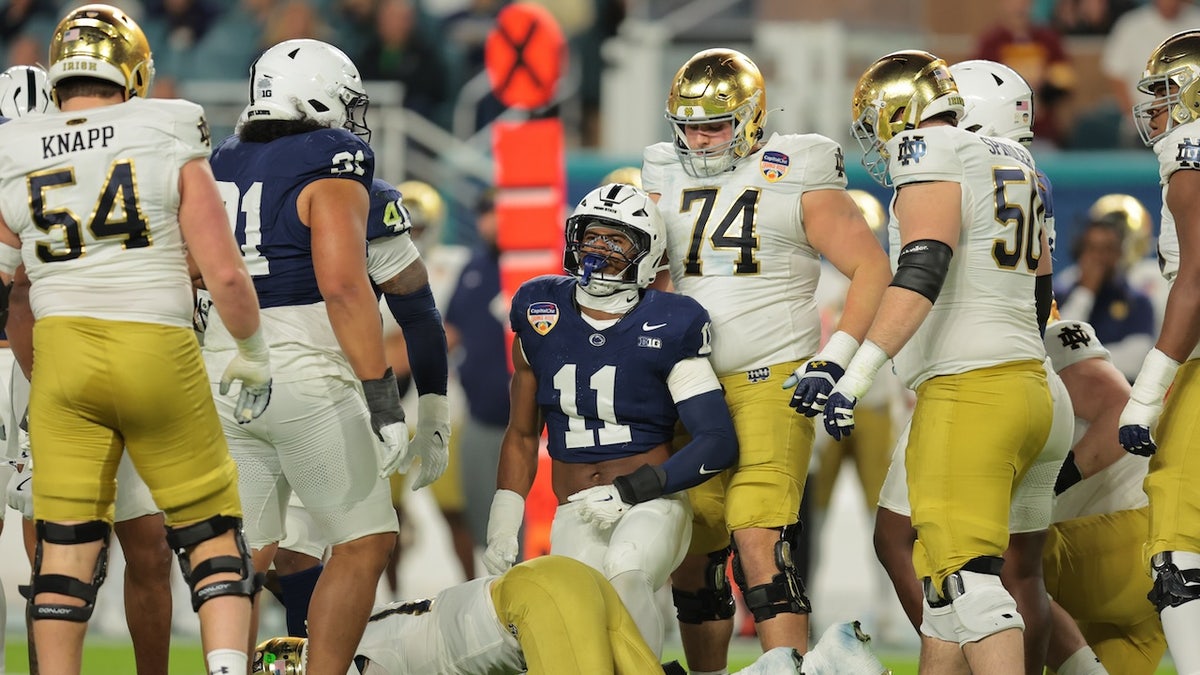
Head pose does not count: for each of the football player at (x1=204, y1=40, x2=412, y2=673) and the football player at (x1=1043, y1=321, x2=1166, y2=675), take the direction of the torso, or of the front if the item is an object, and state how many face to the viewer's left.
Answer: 1

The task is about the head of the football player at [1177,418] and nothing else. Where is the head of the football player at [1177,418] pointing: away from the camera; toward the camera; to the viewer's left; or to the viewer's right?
to the viewer's left

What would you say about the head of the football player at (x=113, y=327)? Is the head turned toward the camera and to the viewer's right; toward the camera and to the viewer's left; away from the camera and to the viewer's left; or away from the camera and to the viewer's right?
away from the camera and to the viewer's right

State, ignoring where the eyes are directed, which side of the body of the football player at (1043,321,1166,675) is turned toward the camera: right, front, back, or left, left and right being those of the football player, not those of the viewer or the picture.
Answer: left

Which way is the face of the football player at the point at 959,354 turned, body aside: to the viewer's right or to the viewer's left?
to the viewer's left

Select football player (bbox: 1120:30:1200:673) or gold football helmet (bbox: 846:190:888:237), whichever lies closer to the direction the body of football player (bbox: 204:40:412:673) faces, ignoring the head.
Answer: the gold football helmet

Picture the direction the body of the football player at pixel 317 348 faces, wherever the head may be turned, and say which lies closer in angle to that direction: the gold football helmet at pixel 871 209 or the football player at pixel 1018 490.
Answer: the gold football helmet
